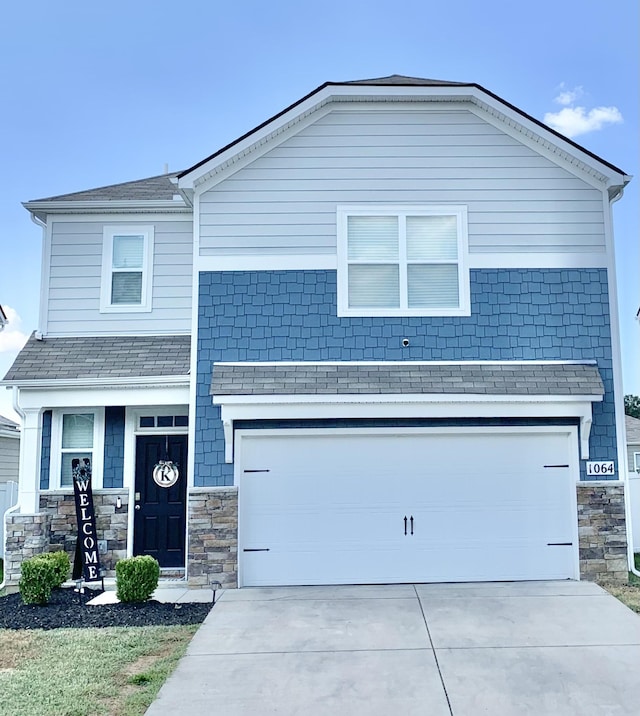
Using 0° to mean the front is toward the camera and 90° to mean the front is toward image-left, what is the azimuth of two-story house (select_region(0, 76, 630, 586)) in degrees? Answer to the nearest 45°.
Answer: approximately 0°

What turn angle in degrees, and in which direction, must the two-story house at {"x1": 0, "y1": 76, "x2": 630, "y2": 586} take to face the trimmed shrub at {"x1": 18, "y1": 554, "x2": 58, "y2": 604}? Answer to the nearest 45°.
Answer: approximately 90° to its right

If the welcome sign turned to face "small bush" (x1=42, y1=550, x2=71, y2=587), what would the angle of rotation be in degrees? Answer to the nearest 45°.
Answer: approximately 45° to its right
